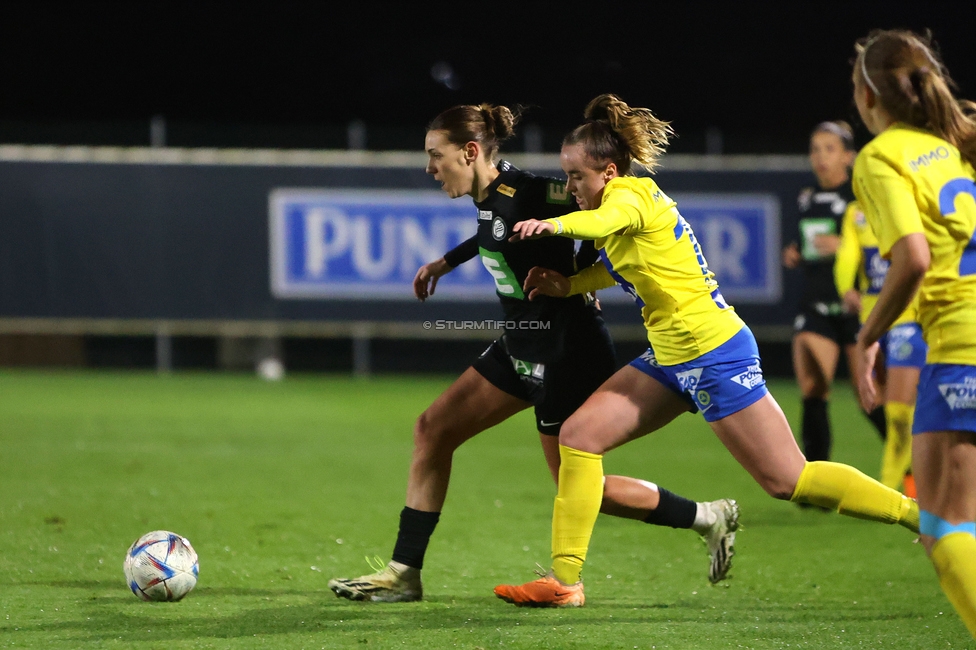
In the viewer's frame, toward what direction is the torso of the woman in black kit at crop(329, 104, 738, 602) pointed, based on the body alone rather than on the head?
to the viewer's left

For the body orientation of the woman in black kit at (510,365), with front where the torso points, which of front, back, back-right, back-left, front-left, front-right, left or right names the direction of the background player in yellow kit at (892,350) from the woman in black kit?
back-right

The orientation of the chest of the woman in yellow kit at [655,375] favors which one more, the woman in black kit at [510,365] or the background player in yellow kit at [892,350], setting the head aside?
the woman in black kit

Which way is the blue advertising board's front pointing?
toward the camera

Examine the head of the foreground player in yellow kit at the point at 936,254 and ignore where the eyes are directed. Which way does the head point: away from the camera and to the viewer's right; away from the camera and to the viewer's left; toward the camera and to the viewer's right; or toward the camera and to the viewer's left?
away from the camera and to the viewer's left

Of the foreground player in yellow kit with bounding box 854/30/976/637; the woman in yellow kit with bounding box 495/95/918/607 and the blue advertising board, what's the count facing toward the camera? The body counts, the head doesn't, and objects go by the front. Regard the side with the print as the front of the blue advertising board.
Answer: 1

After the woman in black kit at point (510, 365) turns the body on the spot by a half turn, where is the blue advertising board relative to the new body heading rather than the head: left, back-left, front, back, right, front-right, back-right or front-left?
left

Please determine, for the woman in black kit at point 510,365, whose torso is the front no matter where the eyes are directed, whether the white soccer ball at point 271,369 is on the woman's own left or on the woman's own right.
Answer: on the woman's own right

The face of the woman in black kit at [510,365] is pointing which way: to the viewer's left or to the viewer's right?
to the viewer's left

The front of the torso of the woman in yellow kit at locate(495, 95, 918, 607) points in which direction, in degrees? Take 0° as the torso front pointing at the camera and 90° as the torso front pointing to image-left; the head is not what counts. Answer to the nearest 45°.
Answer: approximately 90°

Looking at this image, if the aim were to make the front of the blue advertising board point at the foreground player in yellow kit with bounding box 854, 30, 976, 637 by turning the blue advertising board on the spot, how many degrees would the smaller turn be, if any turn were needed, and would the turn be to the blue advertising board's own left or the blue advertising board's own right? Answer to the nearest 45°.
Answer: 0° — it already faces them

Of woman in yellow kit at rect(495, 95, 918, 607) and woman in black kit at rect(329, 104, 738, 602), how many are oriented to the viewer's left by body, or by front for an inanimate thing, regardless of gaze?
2

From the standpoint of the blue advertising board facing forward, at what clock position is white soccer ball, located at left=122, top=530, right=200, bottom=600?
The white soccer ball is roughly at 12 o'clock from the blue advertising board.
